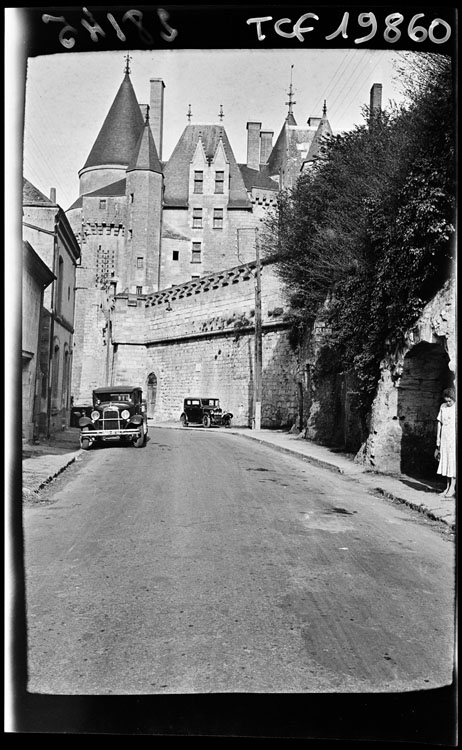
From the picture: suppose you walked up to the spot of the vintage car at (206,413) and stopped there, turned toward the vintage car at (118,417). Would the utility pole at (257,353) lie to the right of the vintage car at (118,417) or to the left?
left

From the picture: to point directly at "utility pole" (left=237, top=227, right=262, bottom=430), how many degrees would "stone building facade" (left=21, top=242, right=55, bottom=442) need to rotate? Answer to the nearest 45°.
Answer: approximately 90° to its left

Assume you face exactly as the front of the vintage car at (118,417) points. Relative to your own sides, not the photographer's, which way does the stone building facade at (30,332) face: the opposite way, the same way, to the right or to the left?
to the left

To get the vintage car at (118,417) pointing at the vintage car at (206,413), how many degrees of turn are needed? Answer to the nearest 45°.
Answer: approximately 180°

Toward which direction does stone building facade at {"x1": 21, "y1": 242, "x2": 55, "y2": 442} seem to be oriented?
to the viewer's right

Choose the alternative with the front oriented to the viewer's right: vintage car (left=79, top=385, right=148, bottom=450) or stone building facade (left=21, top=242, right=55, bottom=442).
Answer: the stone building facade

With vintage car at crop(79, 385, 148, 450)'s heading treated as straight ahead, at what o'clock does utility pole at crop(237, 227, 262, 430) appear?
The utility pole is roughly at 7 o'clock from the vintage car.

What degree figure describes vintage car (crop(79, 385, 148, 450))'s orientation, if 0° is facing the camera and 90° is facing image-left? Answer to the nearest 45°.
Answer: approximately 0°

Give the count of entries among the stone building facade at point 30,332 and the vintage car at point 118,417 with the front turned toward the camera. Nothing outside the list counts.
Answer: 1
